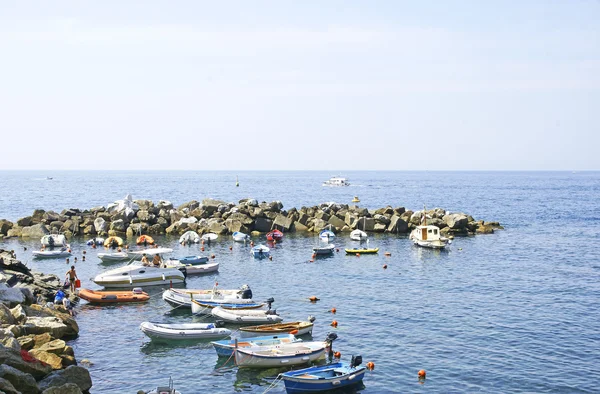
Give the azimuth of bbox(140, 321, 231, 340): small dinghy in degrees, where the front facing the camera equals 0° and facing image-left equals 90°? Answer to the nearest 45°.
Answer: approximately 90°

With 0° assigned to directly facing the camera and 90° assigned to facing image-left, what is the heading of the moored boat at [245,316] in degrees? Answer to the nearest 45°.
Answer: approximately 90°

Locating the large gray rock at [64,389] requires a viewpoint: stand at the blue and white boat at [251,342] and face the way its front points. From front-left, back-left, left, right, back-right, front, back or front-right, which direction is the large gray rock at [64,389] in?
front-left

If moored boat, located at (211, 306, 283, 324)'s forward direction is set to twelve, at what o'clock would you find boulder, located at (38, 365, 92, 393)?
The boulder is roughly at 10 o'clock from the moored boat.

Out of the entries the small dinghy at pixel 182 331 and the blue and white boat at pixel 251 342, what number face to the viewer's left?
2

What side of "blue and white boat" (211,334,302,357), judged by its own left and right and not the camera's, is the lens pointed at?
left

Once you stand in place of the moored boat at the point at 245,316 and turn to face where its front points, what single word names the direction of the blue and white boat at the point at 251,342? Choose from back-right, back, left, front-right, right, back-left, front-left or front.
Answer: left

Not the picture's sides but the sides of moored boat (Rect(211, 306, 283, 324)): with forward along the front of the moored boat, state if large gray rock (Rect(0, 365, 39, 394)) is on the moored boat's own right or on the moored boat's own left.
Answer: on the moored boat's own left

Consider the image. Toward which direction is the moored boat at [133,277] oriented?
to the viewer's left

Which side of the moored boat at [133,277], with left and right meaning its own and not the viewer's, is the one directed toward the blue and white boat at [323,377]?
left

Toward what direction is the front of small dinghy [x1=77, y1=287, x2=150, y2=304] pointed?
to the viewer's left

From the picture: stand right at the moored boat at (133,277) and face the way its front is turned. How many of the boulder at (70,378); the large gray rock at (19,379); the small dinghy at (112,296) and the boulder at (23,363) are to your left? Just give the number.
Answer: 4

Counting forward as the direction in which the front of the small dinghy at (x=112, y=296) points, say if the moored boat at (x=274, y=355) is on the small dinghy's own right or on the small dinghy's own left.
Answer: on the small dinghy's own left

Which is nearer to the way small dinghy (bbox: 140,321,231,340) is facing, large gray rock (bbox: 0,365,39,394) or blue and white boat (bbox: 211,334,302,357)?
the large gray rock
